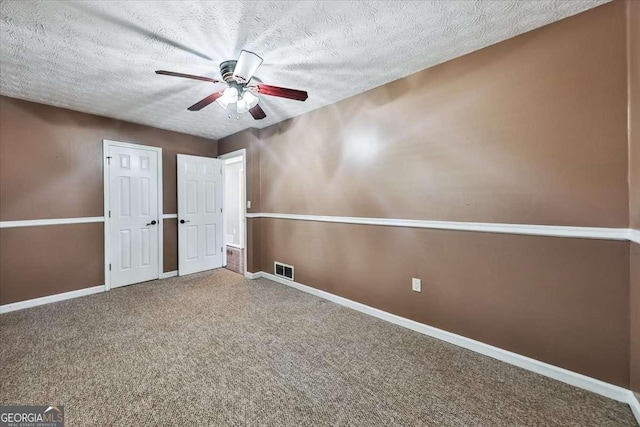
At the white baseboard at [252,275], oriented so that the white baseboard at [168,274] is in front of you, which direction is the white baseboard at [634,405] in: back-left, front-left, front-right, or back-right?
back-left

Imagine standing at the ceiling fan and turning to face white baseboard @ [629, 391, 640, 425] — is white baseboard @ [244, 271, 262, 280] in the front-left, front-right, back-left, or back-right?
back-left

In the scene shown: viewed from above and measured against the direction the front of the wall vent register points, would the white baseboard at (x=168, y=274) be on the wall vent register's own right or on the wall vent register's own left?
on the wall vent register's own right

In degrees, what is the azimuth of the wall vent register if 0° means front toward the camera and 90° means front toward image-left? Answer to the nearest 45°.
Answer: approximately 45°

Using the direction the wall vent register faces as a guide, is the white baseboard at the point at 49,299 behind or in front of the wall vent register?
in front

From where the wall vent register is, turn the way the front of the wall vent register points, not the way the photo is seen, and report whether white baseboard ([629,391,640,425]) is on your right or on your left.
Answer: on your left

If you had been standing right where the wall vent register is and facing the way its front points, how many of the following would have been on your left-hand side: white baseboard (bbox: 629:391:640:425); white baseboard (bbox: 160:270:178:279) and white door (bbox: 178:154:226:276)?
1

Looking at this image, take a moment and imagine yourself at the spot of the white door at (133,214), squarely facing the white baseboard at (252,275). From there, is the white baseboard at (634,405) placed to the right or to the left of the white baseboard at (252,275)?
right

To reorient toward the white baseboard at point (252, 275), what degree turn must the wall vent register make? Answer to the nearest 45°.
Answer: approximately 90° to its right
